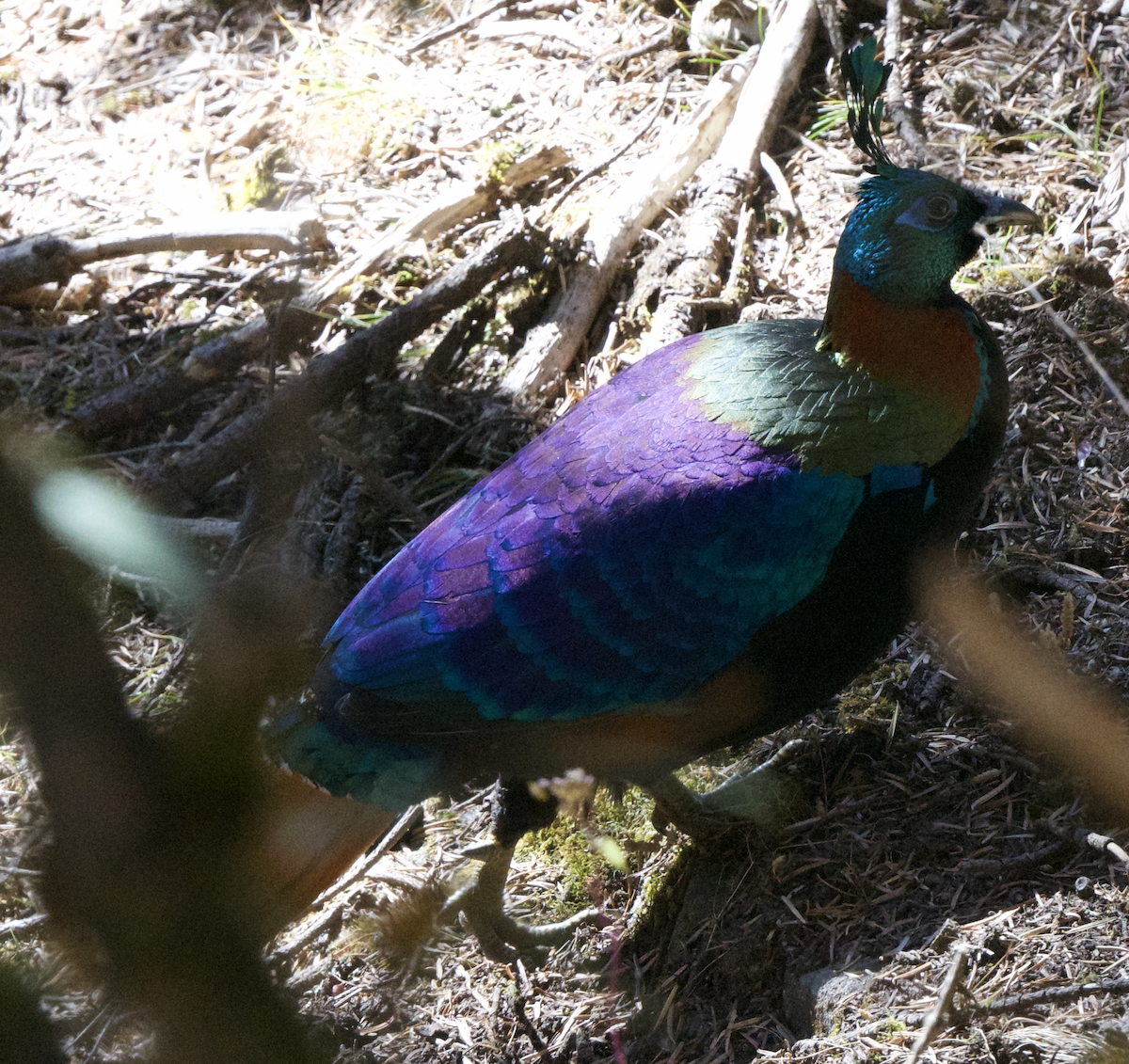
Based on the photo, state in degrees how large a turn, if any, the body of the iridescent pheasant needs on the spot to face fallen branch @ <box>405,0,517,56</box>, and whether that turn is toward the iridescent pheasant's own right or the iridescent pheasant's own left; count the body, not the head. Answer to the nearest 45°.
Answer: approximately 90° to the iridescent pheasant's own left

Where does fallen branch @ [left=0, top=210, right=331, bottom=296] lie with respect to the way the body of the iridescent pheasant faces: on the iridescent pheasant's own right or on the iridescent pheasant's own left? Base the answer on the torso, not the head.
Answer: on the iridescent pheasant's own left

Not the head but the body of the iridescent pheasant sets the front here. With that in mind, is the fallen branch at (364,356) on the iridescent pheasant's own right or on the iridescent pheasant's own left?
on the iridescent pheasant's own left

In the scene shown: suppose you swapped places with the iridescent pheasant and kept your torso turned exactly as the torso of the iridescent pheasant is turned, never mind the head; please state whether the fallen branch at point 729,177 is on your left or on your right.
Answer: on your left

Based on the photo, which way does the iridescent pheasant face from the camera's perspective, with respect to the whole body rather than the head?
to the viewer's right

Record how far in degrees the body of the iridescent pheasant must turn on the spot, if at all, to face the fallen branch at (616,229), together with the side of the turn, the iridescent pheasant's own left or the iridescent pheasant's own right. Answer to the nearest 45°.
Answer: approximately 90° to the iridescent pheasant's own left

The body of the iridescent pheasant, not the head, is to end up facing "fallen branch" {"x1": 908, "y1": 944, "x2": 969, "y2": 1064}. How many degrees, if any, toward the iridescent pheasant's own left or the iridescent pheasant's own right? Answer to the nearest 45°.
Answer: approximately 90° to the iridescent pheasant's own right

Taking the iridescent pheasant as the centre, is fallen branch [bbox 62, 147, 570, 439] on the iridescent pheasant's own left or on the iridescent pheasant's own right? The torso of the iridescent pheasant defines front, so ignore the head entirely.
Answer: on the iridescent pheasant's own left
